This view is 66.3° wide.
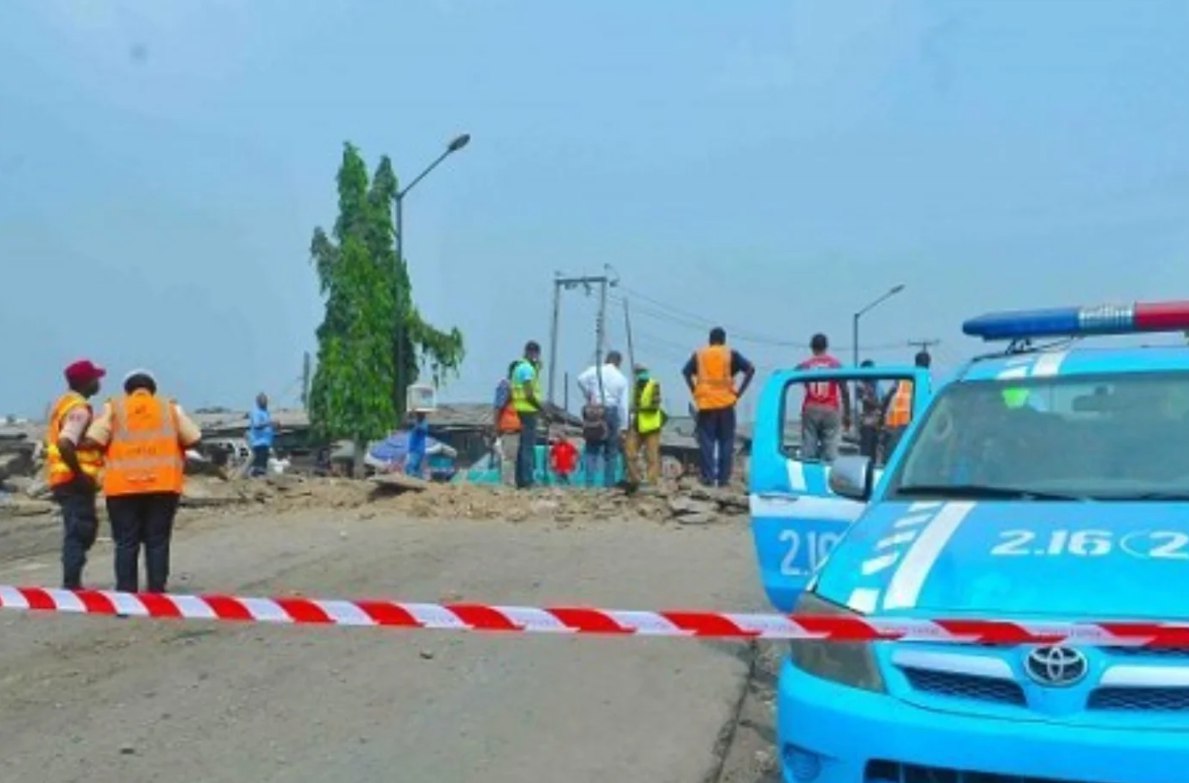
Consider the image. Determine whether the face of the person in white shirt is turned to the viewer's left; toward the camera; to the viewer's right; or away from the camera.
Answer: away from the camera

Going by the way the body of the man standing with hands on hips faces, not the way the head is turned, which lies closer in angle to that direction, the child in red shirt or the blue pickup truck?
the child in red shirt

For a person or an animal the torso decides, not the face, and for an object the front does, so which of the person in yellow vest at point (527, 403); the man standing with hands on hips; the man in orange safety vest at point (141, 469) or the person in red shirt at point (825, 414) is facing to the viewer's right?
the person in yellow vest

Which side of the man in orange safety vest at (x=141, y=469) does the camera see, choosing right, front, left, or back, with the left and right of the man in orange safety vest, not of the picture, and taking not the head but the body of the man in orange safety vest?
back

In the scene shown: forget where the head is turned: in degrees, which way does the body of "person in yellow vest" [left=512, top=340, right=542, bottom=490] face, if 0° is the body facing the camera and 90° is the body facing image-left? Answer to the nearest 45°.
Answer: approximately 270°

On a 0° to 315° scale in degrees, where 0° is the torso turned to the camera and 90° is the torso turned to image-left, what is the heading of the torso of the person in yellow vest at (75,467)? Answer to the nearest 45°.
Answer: approximately 270°

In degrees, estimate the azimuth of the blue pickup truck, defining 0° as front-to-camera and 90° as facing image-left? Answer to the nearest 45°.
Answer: approximately 0°

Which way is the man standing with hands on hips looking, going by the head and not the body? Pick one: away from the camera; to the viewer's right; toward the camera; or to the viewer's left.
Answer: away from the camera

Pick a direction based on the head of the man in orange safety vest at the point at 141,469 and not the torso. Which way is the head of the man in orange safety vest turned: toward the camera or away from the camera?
away from the camera

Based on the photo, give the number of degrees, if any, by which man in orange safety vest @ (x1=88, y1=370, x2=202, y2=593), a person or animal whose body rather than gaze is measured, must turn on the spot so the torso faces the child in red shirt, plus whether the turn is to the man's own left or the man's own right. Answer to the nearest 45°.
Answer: approximately 45° to the man's own right
